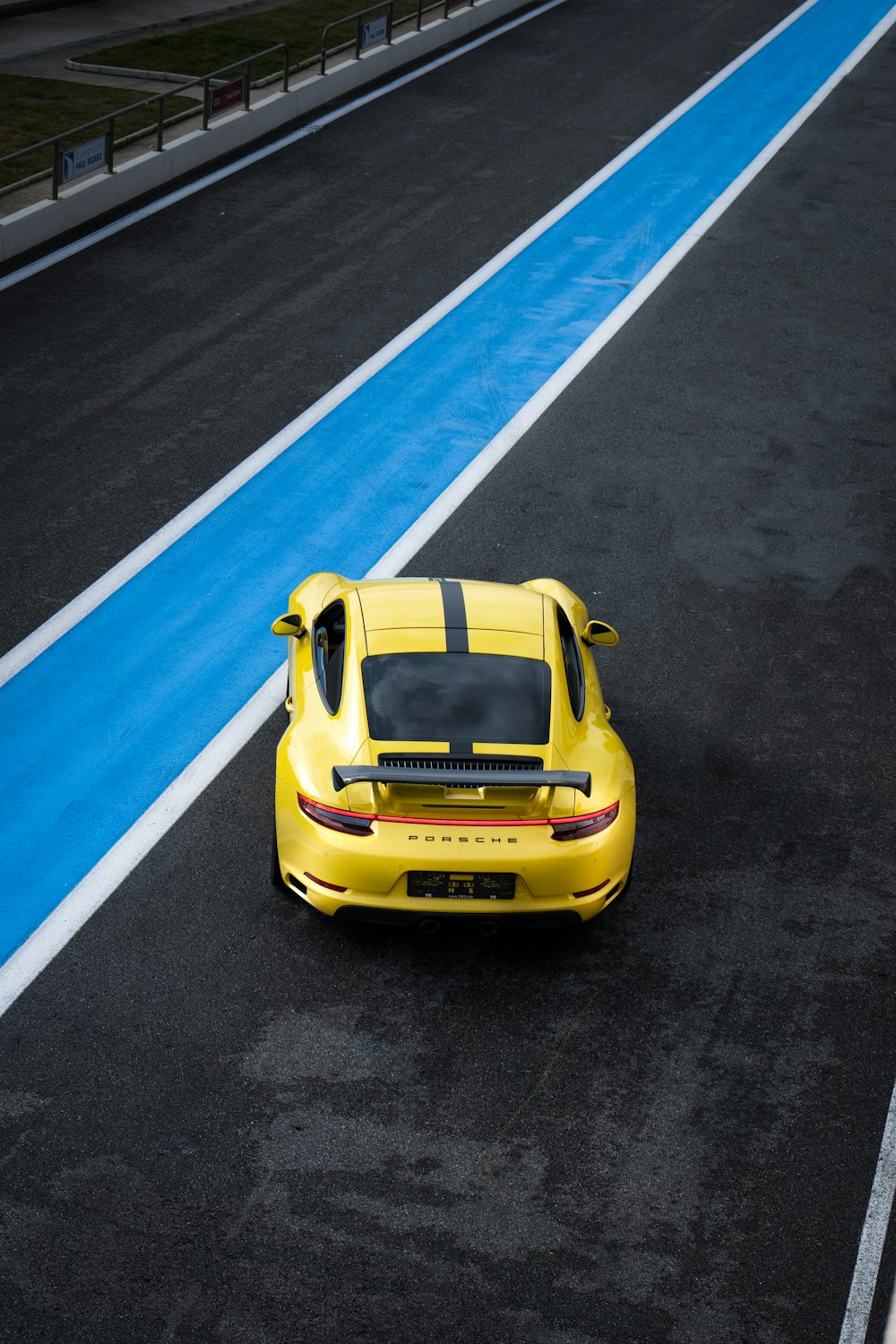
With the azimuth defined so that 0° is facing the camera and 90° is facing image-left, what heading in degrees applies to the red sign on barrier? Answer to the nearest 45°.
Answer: approximately 315°

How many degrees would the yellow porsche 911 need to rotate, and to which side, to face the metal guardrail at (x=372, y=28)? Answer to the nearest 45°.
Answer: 0° — it already faces it

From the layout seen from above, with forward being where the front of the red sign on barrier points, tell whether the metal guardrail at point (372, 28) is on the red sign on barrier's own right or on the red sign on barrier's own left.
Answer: on the red sign on barrier's own left

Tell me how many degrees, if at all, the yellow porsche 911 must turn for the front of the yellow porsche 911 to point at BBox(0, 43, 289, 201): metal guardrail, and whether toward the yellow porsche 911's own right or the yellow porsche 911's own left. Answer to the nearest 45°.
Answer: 0° — it already faces it

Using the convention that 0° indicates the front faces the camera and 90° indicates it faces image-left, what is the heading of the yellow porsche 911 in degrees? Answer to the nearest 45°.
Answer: approximately 180°
